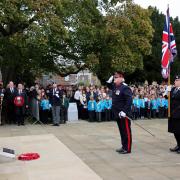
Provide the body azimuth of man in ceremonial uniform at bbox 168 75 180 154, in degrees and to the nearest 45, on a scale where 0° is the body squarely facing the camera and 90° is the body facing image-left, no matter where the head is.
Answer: approximately 45°

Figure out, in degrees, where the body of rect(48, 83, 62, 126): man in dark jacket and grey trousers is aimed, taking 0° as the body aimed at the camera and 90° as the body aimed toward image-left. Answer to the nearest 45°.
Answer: approximately 0°

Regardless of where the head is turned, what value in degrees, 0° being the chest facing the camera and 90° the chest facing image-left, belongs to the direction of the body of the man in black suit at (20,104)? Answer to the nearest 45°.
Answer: approximately 0°

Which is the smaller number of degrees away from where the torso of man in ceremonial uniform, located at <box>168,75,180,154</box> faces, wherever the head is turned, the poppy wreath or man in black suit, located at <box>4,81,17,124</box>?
the poppy wreath

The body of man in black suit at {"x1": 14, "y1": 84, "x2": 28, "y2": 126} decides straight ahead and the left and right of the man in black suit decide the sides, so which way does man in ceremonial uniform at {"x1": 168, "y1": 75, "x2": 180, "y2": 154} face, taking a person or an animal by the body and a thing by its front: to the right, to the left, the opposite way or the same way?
to the right

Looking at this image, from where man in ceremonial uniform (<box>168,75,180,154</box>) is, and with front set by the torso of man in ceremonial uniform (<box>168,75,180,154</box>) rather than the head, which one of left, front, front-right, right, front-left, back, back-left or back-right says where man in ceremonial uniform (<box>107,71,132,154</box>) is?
front-right

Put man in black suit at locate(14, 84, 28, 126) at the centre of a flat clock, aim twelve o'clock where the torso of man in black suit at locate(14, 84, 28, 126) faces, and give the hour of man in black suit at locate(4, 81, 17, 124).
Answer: man in black suit at locate(4, 81, 17, 124) is roughly at 4 o'clock from man in black suit at locate(14, 84, 28, 126).

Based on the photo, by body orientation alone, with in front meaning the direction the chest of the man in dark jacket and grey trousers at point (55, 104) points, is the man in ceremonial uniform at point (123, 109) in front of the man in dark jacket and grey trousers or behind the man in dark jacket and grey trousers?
in front

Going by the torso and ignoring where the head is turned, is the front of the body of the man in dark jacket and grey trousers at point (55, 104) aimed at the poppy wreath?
yes

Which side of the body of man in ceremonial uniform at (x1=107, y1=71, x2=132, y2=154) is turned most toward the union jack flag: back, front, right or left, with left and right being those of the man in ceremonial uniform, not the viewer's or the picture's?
back

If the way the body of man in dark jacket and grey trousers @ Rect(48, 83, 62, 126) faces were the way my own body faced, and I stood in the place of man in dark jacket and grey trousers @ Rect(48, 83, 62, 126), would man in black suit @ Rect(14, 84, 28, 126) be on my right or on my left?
on my right

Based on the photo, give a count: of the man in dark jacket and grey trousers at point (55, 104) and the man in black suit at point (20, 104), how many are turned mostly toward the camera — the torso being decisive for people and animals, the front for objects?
2
